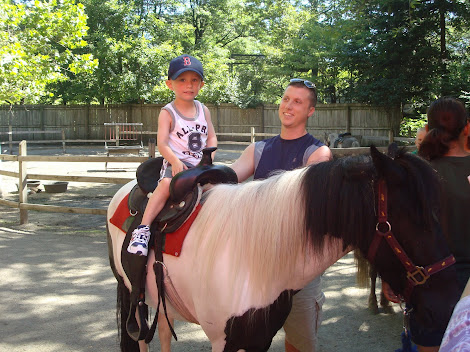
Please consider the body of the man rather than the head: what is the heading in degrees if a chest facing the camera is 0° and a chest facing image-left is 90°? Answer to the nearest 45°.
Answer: approximately 45°

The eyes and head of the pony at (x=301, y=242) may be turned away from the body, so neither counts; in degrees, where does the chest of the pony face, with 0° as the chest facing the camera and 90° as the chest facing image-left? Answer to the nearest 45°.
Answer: approximately 315°

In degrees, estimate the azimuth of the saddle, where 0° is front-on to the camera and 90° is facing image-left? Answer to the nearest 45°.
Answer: approximately 315°

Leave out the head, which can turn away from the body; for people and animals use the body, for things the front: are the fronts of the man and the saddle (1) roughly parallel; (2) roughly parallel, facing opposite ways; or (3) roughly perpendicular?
roughly perpendicular
